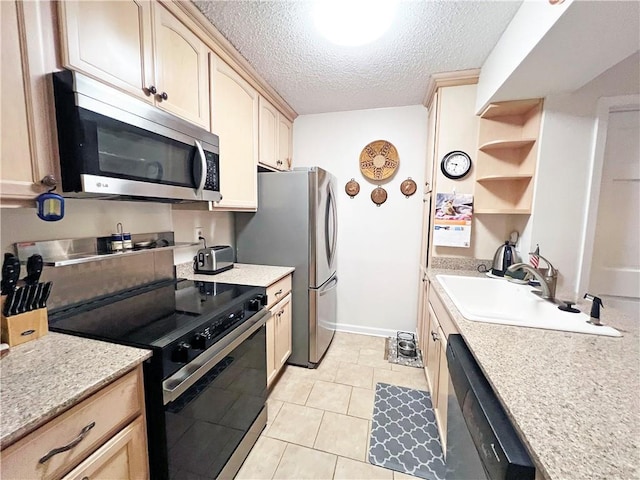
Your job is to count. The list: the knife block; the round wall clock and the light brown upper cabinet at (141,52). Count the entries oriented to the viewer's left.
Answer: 0

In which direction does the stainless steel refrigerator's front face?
to the viewer's right

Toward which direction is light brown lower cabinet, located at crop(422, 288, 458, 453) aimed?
to the viewer's left

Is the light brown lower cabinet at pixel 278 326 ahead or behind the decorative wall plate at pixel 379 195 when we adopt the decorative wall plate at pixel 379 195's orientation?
ahead

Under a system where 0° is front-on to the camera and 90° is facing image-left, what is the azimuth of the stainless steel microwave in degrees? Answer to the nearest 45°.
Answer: approximately 315°

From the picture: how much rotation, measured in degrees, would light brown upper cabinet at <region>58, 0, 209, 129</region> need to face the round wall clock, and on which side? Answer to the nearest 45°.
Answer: approximately 45° to its left

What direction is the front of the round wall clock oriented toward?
toward the camera

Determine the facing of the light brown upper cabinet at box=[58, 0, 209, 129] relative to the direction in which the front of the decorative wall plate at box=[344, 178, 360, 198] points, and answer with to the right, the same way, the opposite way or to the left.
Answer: to the left

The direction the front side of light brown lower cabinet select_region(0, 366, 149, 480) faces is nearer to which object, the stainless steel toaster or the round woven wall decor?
the round woven wall decor

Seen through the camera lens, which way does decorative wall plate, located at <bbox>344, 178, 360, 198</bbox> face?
facing the viewer
